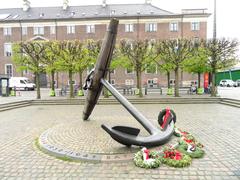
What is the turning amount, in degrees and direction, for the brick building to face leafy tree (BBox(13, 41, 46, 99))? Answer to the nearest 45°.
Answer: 0° — it already faces it

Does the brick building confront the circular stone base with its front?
yes

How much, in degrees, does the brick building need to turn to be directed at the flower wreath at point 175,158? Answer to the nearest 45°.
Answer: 0° — it already faces it

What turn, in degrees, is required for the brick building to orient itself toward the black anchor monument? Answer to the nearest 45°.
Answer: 0° — it already faces it

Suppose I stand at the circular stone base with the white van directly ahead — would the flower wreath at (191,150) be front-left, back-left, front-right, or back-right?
back-right

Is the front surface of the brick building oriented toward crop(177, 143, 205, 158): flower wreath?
yes

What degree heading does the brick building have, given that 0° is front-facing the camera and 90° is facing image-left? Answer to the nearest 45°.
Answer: approximately 0°

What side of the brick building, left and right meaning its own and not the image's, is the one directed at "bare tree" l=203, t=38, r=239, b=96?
front
